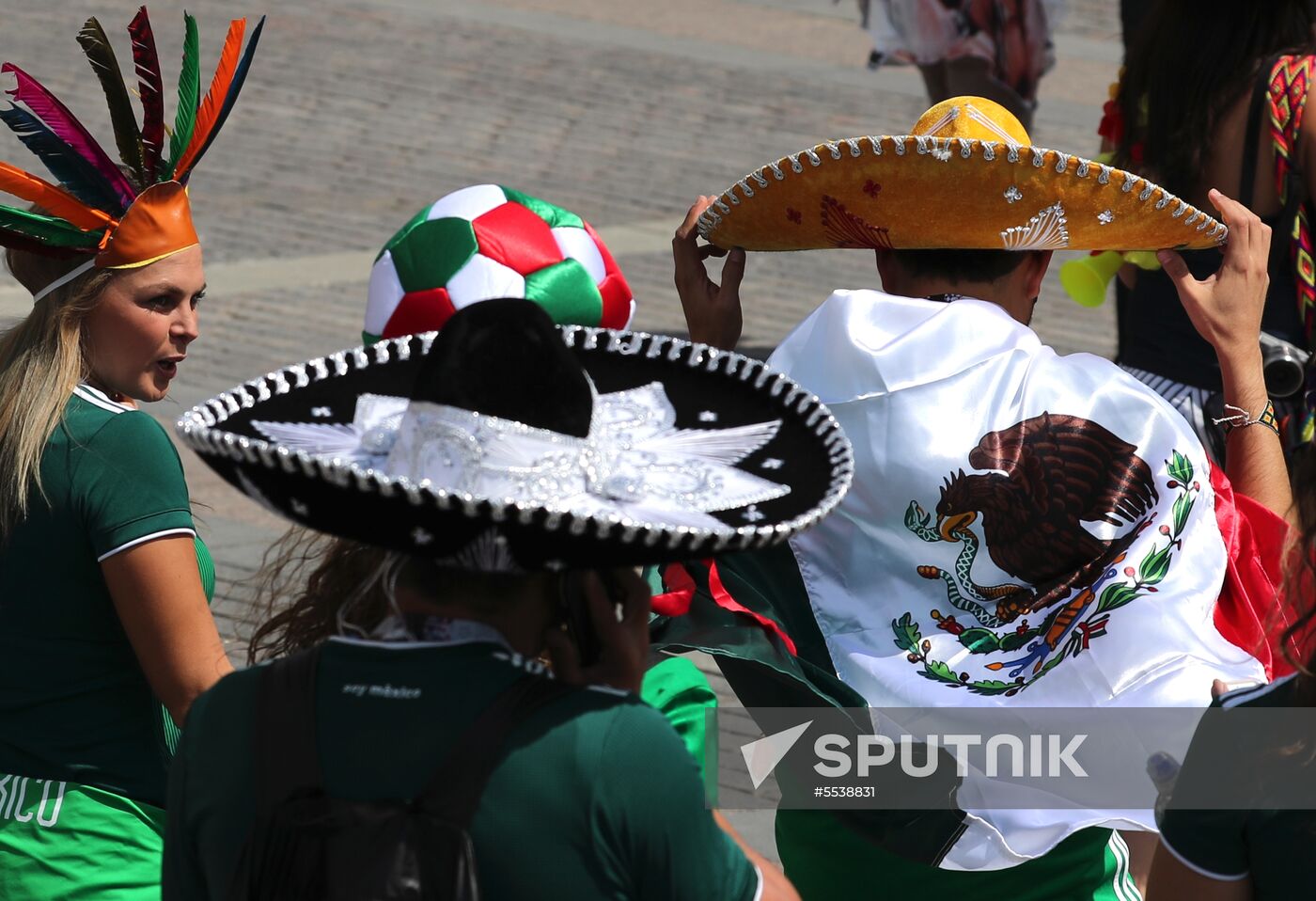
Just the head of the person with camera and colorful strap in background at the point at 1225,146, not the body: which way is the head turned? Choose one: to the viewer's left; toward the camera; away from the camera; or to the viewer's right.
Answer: away from the camera

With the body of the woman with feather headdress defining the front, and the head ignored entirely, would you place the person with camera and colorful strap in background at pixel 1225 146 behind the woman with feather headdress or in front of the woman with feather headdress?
in front

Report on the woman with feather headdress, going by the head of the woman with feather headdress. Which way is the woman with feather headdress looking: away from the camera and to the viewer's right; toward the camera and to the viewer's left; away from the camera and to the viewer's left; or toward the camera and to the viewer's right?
toward the camera and to the viewer's right
